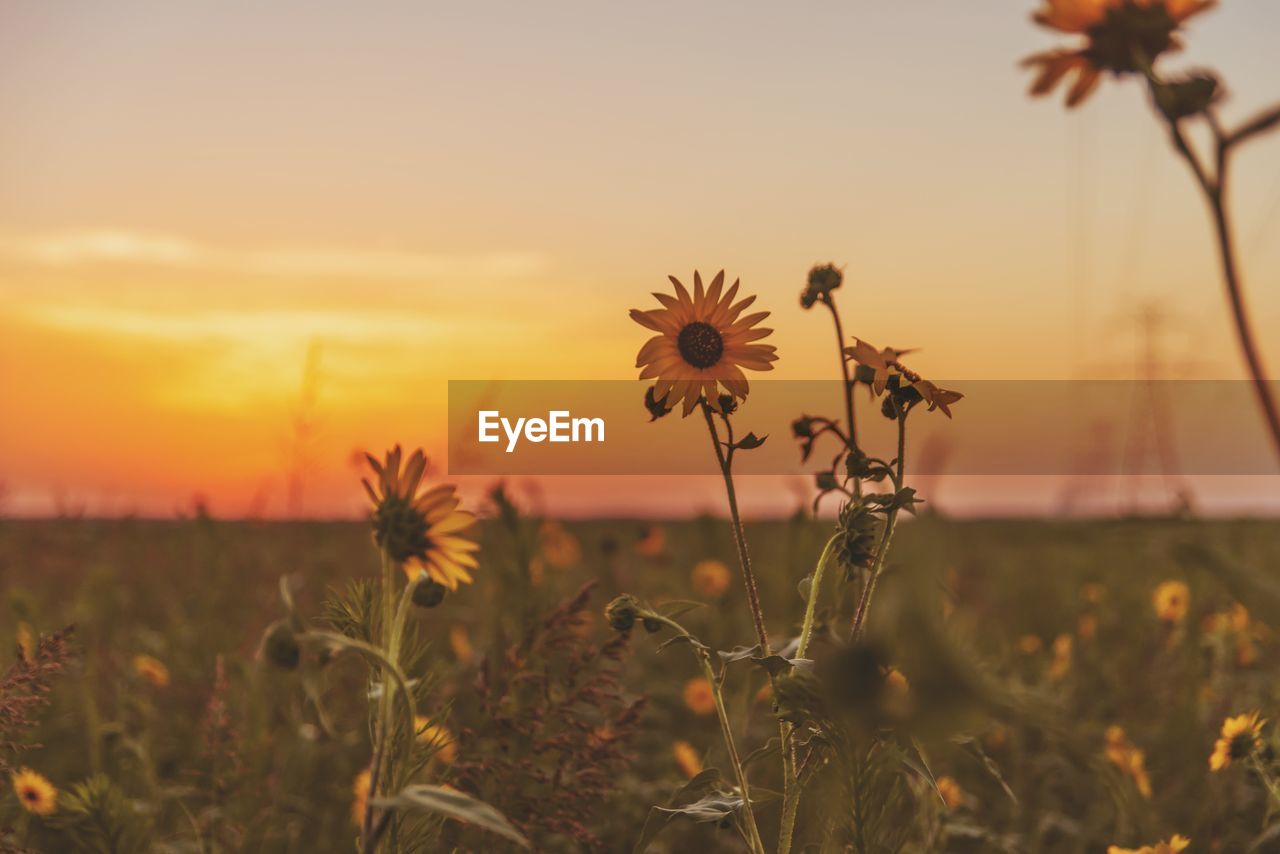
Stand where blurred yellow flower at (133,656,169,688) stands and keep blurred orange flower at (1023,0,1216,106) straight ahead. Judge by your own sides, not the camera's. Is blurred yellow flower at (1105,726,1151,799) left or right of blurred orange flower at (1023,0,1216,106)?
left

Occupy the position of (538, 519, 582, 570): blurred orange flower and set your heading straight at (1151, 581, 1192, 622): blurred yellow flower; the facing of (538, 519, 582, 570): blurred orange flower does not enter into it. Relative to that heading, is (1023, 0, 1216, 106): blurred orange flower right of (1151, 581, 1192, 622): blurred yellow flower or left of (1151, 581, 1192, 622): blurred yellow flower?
right

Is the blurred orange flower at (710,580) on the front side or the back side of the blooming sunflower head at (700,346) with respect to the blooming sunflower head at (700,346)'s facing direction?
on the back side

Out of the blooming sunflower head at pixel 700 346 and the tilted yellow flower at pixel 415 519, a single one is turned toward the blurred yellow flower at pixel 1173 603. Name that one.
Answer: the tilted yellow flower

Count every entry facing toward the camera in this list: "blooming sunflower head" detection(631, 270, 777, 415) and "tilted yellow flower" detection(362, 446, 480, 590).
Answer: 1

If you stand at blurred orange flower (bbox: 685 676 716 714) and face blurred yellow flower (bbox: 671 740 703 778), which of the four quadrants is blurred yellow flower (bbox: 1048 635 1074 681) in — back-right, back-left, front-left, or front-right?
back-left
